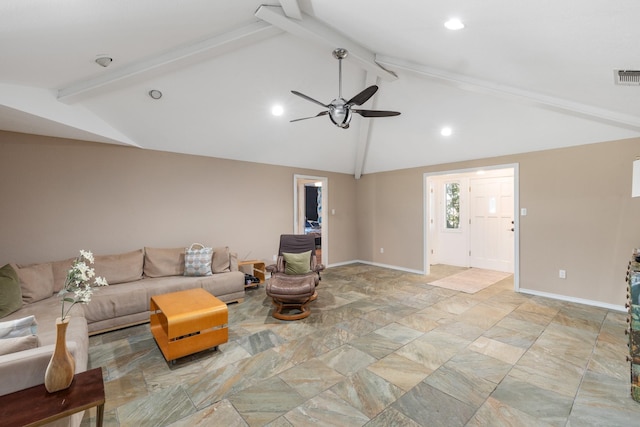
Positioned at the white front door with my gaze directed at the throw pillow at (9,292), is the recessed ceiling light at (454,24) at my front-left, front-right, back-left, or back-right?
front-left

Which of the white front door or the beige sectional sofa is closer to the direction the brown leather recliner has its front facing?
the beige sectional sofa

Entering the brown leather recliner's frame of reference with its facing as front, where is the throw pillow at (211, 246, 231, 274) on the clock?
The throw pillow is roughly at 4 o'clock from the brown leather recliner.

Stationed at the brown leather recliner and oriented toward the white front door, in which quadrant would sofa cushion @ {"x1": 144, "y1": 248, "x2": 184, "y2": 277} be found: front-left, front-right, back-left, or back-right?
back-left

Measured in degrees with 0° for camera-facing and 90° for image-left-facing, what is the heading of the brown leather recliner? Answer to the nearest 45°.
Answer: approximately 0°

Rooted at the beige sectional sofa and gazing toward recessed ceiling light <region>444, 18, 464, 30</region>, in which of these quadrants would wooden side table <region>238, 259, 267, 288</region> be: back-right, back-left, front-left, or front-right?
front-left

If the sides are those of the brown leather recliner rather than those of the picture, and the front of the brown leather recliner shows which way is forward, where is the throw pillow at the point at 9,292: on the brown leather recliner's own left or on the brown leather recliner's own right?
on the brown leather recliner's own right

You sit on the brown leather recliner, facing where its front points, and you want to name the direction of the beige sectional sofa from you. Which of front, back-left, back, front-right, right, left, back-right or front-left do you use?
right
